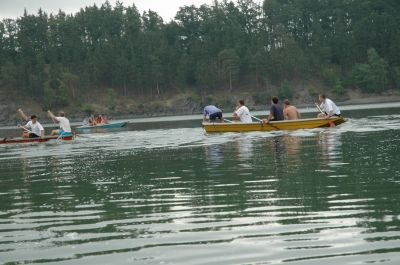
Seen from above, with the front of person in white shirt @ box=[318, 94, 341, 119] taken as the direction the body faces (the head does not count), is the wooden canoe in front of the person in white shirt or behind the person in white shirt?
in front

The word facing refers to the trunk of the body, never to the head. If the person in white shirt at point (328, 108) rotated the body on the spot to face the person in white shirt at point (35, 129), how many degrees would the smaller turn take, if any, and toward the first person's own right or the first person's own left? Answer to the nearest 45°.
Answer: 0° — they already face them

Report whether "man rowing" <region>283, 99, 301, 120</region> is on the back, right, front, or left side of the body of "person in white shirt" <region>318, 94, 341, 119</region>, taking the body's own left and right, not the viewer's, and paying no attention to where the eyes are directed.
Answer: front

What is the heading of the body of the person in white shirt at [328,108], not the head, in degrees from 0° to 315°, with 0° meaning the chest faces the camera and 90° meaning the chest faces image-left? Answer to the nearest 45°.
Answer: approximately 90°
